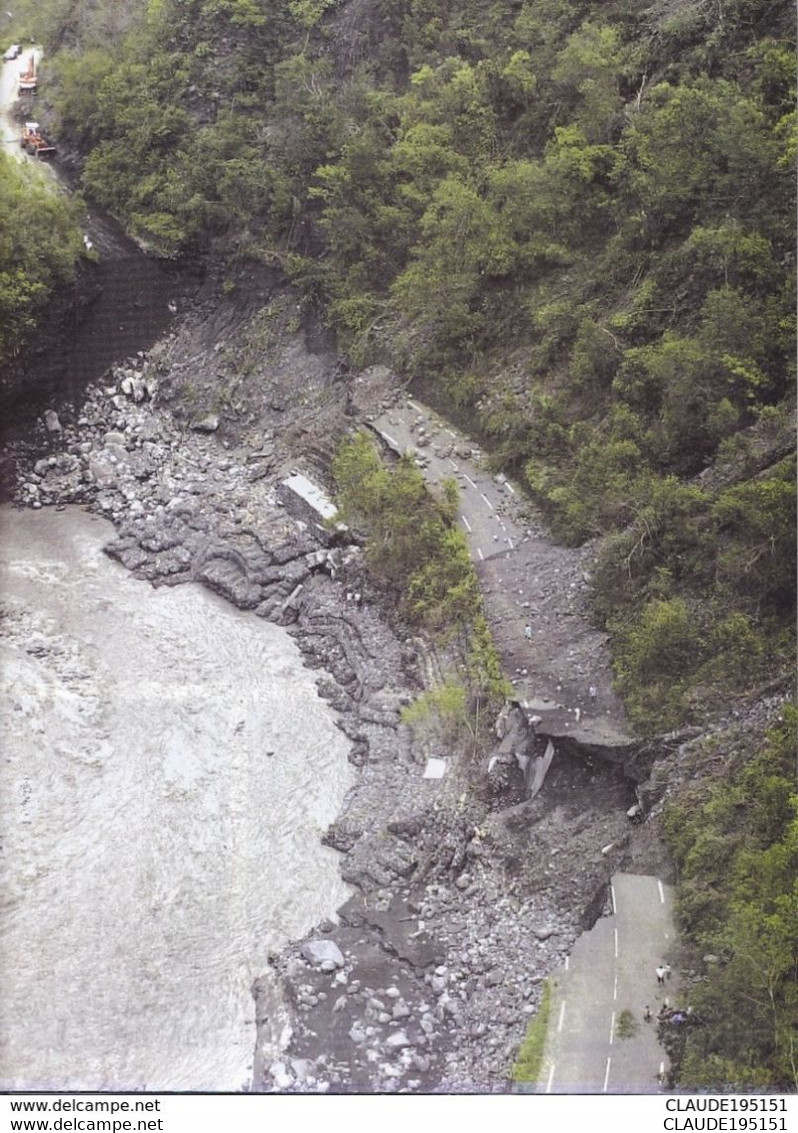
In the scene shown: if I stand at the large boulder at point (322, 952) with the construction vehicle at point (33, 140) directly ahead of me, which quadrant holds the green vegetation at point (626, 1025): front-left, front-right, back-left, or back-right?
back-right

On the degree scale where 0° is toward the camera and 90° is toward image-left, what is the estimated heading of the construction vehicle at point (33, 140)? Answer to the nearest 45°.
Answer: approximately 315°

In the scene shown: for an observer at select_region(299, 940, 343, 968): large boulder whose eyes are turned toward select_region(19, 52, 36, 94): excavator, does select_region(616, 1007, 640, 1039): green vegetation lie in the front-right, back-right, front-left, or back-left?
back-right
